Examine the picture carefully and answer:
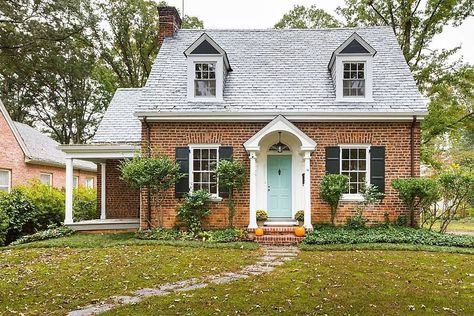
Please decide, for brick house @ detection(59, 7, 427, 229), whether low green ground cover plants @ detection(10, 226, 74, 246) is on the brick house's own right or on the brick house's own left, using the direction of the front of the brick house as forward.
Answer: on the brick house's own right

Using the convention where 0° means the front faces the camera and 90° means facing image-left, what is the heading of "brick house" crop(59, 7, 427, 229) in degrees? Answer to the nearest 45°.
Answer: approximately 0°

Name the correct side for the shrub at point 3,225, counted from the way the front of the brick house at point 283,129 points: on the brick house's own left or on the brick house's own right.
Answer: on the brick house's own right

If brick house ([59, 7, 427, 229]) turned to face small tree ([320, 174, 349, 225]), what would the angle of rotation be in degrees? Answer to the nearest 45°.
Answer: approximately 45° to its left
